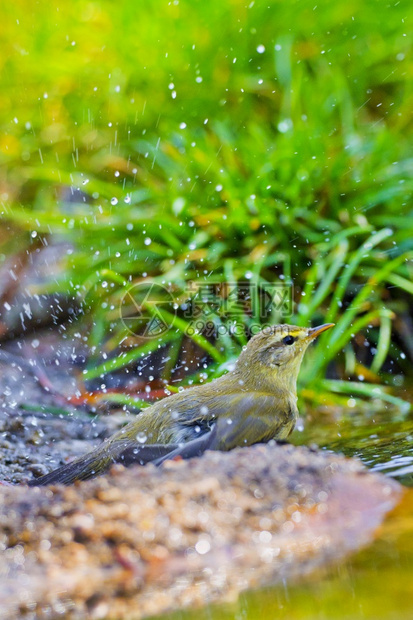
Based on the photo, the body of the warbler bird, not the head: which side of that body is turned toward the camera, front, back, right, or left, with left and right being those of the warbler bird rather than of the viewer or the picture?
right
